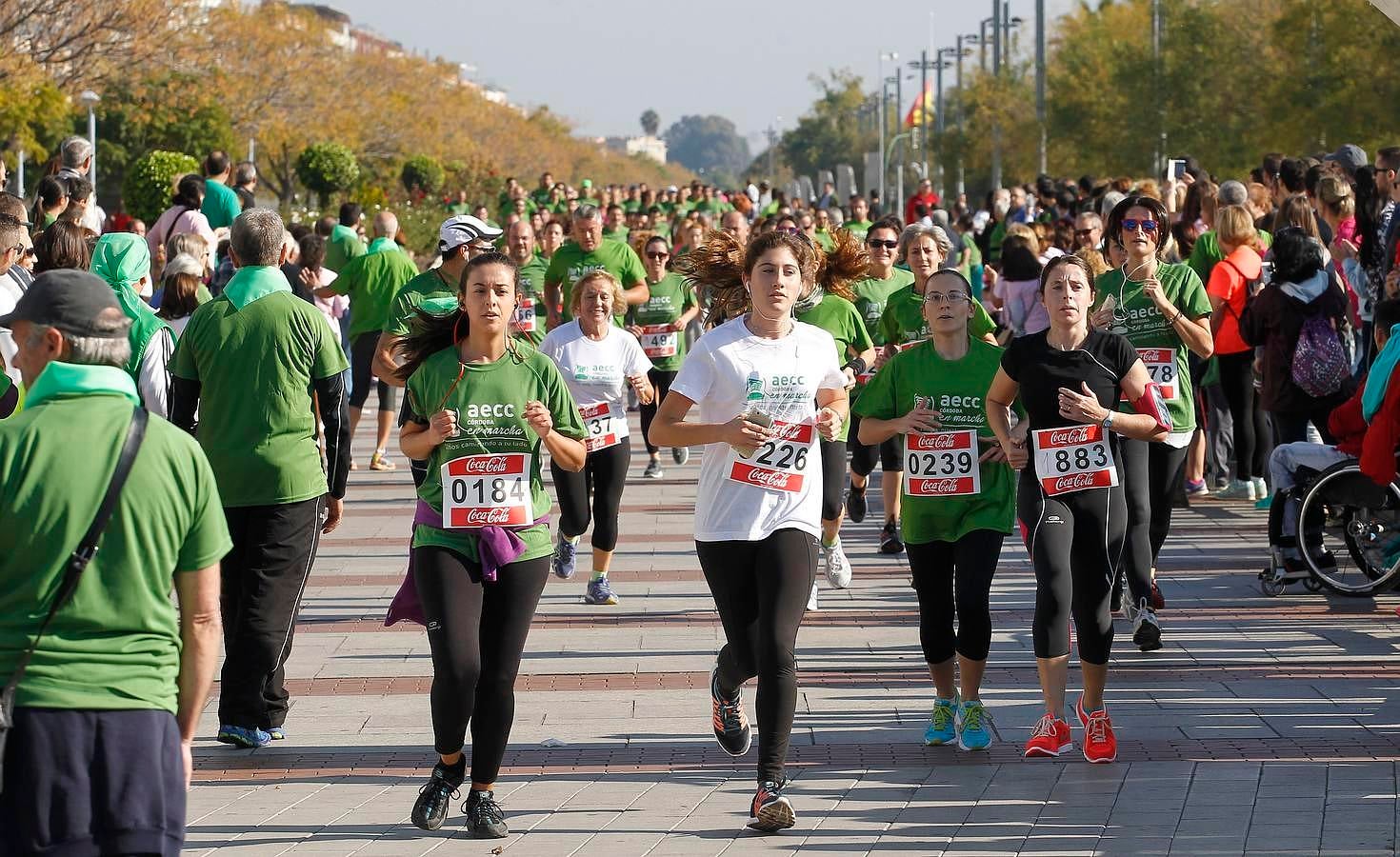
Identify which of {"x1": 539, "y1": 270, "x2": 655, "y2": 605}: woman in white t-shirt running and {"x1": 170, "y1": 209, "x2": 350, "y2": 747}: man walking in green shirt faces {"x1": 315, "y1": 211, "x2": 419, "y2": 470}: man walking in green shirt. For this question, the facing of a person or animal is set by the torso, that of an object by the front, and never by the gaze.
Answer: {"x1": 170, "y1": 209, "x2": 350, "y2": 747}: man walking in green shirt

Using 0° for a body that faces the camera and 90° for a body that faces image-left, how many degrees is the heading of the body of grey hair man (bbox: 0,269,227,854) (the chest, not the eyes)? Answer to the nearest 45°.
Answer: approximately 135°

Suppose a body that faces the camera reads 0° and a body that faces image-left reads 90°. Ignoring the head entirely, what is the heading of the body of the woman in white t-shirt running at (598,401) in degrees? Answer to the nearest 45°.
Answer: approximately 0°

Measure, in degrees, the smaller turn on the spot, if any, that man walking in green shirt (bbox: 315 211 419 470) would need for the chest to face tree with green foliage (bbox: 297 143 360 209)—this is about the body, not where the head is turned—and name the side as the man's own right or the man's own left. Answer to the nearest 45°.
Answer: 0° — they already face it

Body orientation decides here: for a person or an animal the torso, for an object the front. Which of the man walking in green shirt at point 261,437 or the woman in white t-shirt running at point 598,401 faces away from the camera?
the man walking in green shirt

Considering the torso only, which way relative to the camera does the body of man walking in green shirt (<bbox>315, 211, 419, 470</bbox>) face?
away from the camera

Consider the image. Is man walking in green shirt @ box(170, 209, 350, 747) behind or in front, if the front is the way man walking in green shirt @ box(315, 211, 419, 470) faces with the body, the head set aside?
behind

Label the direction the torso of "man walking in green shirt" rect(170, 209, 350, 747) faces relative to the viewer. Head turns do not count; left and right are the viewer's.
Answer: facing away from the viewer

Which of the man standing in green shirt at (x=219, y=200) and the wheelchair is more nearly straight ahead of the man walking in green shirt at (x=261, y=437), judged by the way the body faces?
the man standing in green shirt
